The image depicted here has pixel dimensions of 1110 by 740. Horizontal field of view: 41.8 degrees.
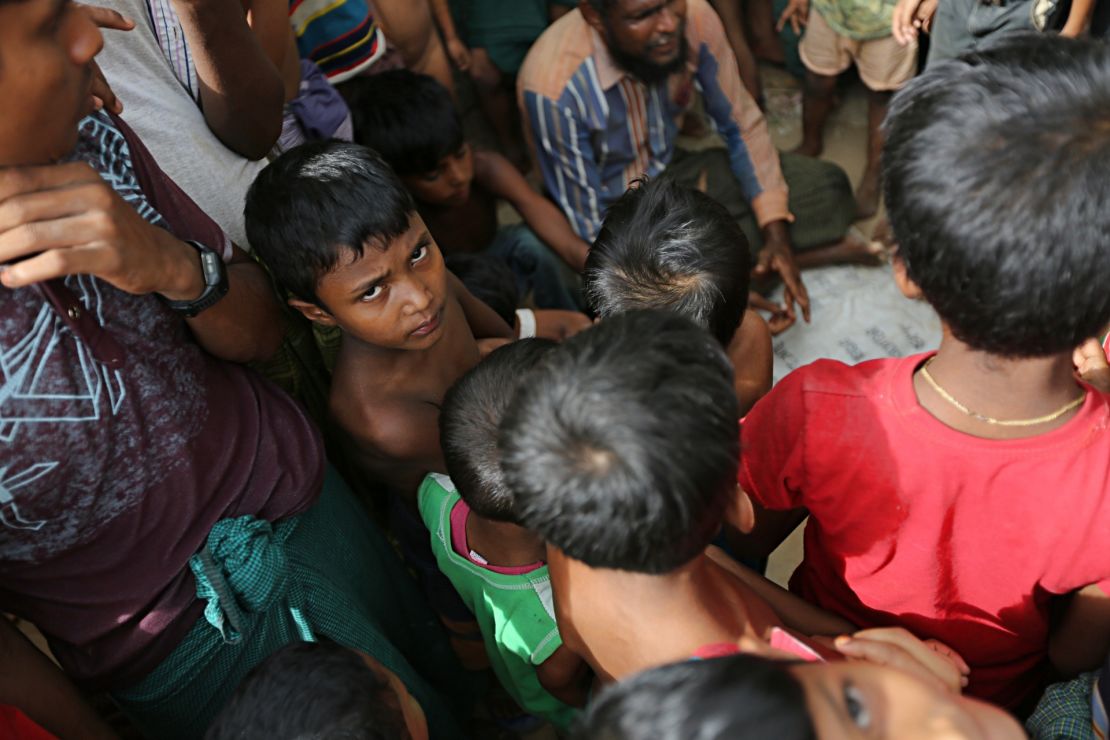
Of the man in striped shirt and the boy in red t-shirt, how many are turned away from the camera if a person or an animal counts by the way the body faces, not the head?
1

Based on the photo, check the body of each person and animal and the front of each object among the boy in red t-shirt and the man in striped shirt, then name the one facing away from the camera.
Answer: the boy in red t-shirt

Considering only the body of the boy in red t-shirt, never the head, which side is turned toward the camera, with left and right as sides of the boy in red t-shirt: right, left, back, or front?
back

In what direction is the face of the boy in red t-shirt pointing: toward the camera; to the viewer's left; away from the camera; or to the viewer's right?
away from the camera

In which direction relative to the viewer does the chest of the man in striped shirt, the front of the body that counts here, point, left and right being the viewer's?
facing the viewer and to the right of the viewer

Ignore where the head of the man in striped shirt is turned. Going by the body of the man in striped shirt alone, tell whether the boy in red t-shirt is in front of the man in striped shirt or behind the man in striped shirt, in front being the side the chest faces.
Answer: in front

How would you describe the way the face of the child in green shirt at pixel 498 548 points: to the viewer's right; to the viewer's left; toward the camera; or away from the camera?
away from the camera

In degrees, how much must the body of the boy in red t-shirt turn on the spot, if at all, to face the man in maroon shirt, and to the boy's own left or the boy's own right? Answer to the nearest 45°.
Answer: approximately 90° to the boy's own left

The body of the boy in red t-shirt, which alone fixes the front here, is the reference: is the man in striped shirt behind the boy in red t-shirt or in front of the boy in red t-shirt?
in front

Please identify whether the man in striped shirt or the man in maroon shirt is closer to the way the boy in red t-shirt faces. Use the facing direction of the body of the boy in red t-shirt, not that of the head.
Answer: the man in striped shirt
